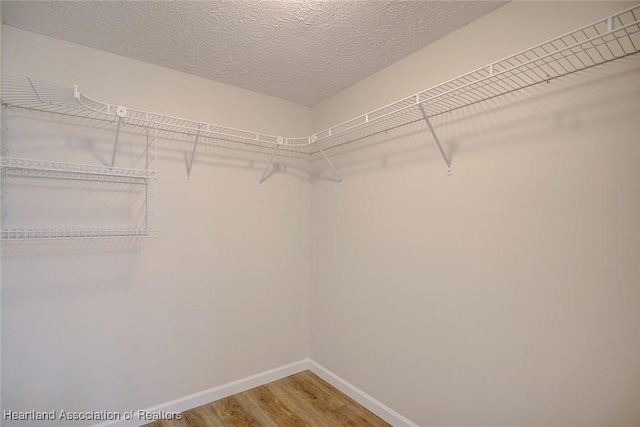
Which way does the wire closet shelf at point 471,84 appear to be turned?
toward the camera

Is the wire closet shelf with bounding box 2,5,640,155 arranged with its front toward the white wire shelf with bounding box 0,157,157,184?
no
